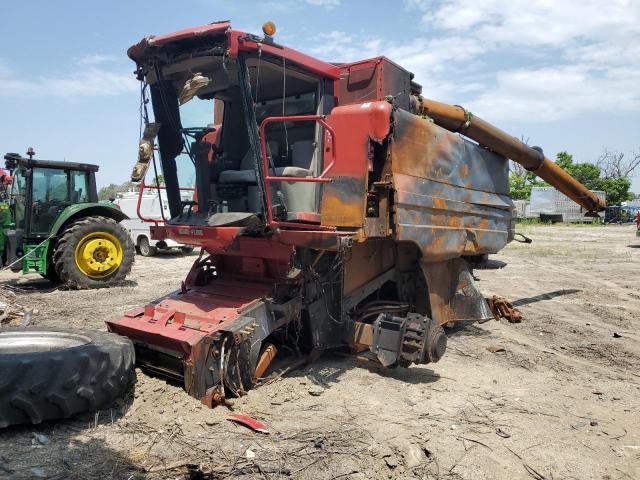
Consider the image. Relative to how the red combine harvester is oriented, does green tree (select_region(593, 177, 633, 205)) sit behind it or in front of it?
behind

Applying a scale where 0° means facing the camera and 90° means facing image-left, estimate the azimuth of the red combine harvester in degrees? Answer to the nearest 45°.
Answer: approximately 45°

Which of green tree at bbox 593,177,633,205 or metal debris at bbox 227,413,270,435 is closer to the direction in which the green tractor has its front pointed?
the metal debris

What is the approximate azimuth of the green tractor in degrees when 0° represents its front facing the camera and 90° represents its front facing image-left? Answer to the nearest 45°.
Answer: approximately 45°

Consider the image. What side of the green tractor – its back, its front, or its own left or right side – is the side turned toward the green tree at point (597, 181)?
back

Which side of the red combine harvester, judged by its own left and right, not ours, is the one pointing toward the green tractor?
right

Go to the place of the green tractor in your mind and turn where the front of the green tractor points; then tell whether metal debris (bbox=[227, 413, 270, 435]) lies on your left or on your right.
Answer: on your left
